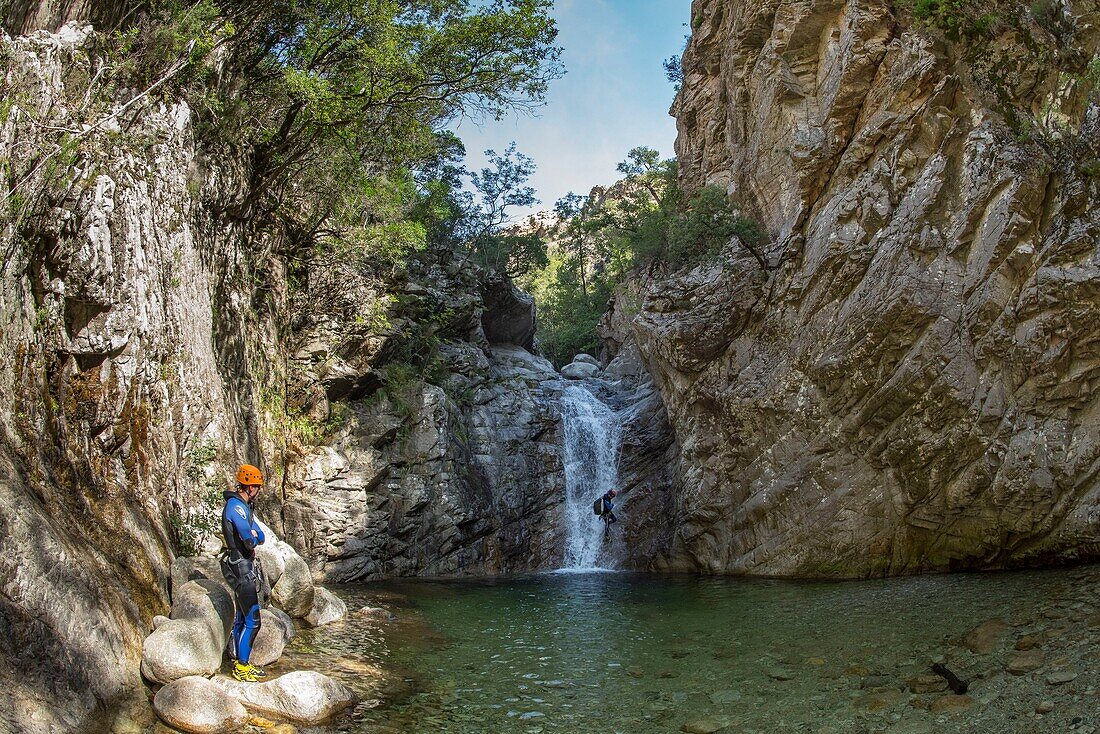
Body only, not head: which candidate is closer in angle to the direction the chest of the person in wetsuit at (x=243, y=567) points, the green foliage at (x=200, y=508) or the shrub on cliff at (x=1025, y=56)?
the shrub on cliff

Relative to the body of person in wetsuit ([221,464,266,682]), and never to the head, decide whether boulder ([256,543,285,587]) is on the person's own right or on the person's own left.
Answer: on the person's own left

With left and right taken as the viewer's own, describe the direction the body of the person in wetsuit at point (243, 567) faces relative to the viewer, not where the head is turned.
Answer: facing to the right of the viewer

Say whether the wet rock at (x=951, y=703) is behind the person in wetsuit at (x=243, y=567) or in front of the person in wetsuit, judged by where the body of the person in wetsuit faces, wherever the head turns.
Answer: in front

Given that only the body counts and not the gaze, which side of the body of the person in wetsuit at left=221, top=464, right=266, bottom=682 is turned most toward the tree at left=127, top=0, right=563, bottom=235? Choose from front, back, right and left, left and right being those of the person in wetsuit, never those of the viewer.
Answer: left

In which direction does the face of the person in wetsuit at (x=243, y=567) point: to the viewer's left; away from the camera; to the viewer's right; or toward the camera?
to the viewer's right

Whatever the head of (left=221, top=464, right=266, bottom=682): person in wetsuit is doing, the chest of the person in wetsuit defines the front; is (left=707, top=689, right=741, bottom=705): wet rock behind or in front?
in front
